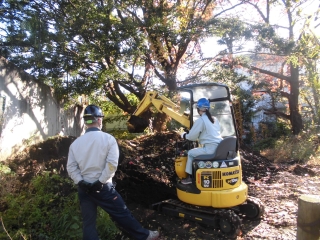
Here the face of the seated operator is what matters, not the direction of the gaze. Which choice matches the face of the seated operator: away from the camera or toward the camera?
away from the camera

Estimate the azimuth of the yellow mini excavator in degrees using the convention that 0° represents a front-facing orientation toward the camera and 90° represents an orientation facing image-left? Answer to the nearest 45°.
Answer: approximately 135°

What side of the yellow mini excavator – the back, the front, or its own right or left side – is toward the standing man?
left

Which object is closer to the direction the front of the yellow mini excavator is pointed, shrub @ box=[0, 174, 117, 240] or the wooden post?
the shrub

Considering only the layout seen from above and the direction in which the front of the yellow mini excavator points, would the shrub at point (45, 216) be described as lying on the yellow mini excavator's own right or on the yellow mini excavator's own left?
on the yellow mini excavator's own left

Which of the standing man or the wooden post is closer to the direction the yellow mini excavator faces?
the standing man

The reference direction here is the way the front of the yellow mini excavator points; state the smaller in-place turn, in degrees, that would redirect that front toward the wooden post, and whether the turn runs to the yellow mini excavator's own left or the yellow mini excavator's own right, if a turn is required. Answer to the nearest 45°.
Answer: approximately 135° to the yellow mini excavator's own left
